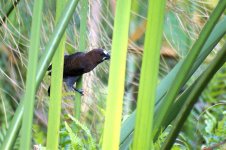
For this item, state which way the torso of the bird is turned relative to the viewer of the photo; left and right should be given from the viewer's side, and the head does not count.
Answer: facing to the right of the viewer

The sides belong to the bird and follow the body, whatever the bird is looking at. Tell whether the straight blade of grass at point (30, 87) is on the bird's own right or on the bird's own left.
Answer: on the bird's own right

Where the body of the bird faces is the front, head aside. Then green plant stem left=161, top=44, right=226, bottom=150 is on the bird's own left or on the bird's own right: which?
on the bird's own right

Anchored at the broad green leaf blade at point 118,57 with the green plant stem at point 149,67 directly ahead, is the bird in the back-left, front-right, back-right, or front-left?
back-left

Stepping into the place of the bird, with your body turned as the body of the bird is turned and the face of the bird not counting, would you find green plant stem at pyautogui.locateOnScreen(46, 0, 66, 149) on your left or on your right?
on your right
